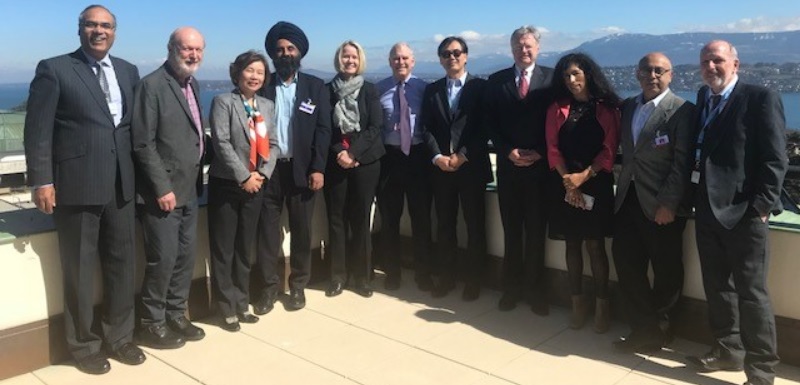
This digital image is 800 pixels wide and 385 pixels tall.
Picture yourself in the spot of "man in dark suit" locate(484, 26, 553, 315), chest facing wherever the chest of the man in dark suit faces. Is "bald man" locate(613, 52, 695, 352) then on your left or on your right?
on your left

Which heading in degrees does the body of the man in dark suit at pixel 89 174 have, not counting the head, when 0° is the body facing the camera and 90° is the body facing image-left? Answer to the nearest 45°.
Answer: approximately 315°

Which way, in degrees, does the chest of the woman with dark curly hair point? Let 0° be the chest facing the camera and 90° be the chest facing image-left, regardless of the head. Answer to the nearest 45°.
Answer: approximately 0°

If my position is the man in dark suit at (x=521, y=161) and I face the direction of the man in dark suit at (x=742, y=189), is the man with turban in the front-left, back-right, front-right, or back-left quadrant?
back-right

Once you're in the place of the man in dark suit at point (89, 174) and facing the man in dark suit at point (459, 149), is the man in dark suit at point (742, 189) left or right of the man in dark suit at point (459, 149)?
right

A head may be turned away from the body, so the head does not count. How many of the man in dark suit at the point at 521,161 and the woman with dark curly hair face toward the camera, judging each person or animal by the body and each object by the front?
2

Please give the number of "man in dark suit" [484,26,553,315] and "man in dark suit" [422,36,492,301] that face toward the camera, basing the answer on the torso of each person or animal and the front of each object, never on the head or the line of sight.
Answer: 2

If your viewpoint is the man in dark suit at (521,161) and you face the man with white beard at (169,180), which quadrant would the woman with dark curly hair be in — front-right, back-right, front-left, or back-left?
back-left
